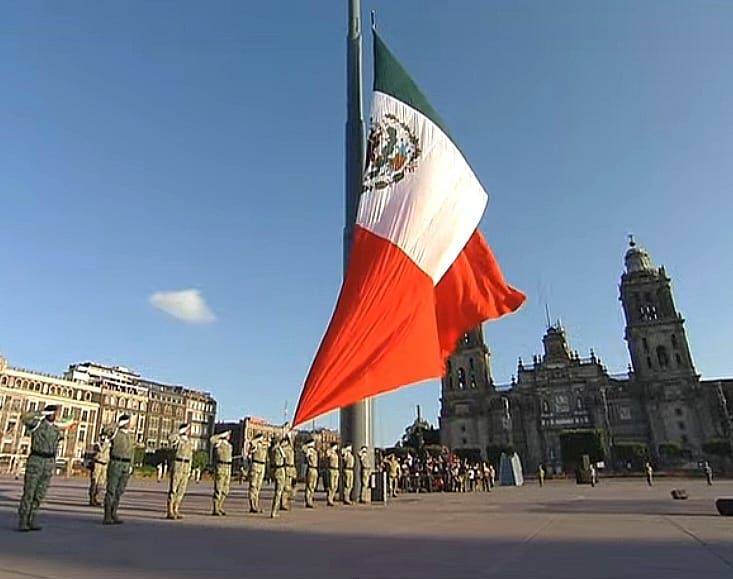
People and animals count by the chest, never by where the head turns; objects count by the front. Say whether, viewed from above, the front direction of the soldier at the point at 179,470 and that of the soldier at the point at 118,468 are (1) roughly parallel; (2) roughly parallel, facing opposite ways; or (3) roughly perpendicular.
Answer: roughly parallel

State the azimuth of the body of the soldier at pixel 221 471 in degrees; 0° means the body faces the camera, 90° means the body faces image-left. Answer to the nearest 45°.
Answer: approximately 315°

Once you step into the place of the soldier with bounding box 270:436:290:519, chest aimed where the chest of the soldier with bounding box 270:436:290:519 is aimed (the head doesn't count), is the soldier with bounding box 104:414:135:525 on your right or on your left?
on your right

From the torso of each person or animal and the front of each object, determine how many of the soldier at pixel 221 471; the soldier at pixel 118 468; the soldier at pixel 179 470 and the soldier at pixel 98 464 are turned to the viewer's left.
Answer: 0

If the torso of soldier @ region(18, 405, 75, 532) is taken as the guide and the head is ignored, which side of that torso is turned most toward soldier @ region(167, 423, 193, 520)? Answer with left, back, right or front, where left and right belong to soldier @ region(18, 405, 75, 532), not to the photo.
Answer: left

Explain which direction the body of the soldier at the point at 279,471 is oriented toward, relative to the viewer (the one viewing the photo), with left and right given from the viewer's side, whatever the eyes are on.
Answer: facing the viewer and to the right of the viewer

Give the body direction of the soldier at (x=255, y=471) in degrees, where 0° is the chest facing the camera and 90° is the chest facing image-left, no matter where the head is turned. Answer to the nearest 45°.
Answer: approximately 315°

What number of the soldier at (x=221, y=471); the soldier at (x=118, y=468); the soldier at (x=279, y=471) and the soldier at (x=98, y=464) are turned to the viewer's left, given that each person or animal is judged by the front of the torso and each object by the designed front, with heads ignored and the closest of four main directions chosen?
0

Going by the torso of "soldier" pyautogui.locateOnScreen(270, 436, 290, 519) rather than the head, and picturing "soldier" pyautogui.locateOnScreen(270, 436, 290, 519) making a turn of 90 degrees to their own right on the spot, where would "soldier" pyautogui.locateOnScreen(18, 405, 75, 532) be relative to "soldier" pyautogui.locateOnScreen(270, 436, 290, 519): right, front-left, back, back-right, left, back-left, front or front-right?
front

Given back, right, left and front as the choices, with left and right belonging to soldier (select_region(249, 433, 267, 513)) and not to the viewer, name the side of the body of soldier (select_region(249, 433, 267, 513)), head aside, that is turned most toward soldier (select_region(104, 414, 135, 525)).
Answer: right

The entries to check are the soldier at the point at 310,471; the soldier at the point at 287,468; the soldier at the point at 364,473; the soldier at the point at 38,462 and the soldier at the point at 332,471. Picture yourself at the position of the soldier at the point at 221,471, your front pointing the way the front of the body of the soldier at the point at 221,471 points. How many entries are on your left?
4

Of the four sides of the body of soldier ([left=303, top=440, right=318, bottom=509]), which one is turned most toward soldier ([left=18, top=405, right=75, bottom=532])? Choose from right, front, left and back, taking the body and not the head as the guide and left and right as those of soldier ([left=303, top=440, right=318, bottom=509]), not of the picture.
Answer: right
